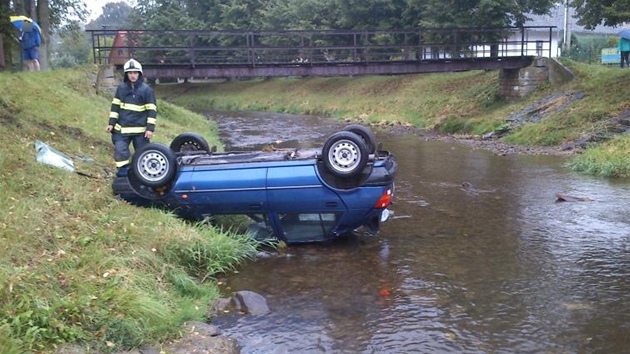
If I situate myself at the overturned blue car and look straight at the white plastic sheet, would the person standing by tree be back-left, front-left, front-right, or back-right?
front-right

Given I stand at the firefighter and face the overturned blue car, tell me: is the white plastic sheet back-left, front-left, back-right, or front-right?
back-right

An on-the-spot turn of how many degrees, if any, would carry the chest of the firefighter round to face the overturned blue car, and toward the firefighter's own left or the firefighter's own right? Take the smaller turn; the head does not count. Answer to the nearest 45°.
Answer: approximately 45° to the firefighter's own left

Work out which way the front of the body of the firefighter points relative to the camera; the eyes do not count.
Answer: toward the camera

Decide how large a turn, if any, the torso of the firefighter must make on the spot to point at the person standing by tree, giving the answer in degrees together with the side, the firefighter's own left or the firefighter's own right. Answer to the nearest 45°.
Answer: approximately 180°

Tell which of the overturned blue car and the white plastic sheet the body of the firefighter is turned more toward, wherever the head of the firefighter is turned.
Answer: the overturned blue car

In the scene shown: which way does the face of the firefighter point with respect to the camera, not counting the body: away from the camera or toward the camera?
toward the camera

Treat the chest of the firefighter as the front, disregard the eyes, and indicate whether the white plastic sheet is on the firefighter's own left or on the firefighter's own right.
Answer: on the firefighter's own right
